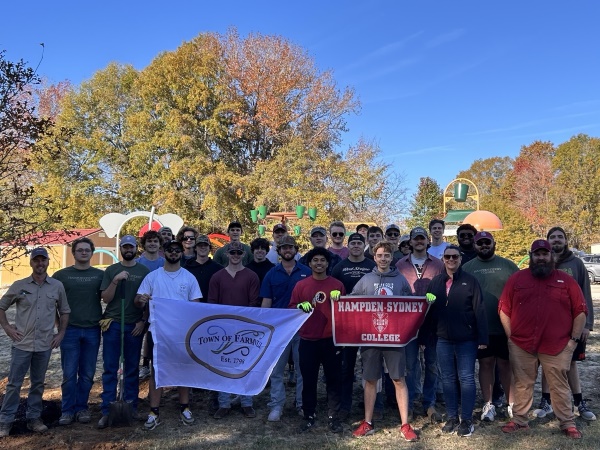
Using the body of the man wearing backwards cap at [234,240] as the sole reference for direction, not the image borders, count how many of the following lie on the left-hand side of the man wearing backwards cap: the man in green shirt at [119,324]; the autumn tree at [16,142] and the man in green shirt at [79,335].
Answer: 0

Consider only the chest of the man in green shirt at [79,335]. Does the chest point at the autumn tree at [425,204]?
no

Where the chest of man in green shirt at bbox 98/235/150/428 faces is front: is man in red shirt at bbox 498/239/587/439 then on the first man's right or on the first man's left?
on the first man's left

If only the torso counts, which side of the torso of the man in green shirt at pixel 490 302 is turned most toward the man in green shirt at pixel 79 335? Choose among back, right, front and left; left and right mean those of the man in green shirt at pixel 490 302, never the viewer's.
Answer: right

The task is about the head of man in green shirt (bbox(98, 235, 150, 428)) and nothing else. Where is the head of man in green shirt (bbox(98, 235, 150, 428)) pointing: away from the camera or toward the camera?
toward the camera

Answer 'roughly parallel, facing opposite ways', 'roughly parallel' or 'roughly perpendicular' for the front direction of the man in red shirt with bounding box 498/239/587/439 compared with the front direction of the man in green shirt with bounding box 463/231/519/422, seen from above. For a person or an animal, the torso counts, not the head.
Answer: roughly parallel

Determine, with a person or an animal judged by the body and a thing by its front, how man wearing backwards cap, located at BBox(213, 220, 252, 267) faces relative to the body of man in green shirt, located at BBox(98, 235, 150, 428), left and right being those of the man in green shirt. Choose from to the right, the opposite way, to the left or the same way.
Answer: the same way

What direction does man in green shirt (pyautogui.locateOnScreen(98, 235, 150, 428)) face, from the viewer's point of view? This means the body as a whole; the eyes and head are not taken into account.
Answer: toward the camera

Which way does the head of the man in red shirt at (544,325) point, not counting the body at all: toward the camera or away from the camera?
toward the camera

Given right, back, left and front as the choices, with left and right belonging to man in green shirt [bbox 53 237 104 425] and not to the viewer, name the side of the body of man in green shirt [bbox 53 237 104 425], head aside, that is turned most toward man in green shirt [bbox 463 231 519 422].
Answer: left

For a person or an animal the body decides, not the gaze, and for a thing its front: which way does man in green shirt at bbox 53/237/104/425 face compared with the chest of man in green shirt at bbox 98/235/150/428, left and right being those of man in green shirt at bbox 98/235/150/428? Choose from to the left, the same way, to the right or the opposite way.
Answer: the same way

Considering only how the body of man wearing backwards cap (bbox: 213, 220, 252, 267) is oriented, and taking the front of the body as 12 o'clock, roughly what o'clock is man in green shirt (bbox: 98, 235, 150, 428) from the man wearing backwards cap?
The man in green shirt is roughly at 1 o'clock from the man wearing backwards cap.

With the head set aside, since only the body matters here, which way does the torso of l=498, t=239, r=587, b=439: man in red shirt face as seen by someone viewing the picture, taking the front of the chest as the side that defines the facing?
toward the camera

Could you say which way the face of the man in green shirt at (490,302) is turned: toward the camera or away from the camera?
toward the camera

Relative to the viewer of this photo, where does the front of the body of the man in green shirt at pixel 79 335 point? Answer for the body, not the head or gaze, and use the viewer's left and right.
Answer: facing the viewer
